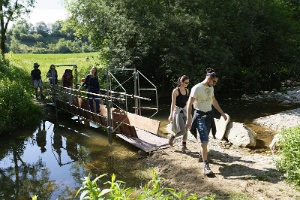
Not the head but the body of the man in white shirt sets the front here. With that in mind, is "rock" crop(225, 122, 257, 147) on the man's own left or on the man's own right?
on the man's own left

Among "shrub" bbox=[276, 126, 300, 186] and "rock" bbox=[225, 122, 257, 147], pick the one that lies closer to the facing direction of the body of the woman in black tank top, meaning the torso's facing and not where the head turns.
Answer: the shrub

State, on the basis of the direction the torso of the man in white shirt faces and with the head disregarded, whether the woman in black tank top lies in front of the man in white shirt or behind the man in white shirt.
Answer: behind

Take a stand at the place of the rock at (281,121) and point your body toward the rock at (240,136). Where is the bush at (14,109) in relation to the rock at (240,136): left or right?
right

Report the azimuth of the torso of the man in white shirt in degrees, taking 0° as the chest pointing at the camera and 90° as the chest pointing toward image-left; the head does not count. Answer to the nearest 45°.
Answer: approximately 315°

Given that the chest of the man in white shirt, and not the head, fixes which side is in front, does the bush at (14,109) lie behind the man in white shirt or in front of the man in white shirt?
behind

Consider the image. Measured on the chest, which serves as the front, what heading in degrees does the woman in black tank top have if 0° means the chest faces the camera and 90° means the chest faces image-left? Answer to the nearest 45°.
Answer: approximately 315°

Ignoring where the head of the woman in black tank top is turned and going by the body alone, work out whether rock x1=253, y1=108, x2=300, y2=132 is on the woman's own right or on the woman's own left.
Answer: on the woman's own left

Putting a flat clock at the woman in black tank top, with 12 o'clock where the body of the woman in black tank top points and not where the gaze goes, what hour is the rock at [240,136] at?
The rock is roughly at 9 o'clock from the woman in black tank top.

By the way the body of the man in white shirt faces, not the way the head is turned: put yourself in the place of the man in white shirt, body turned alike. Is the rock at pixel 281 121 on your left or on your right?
on your left
